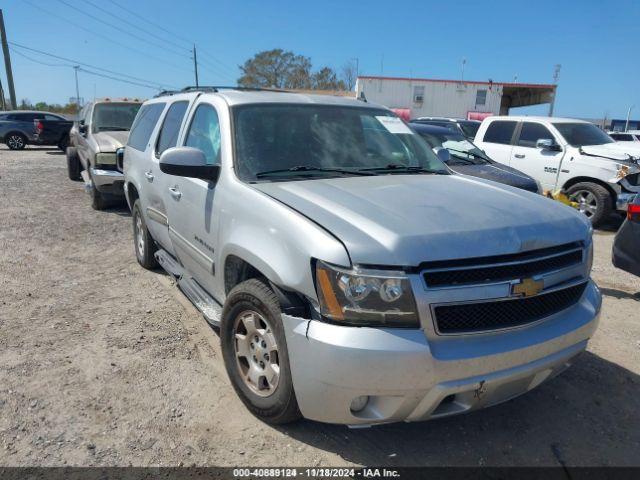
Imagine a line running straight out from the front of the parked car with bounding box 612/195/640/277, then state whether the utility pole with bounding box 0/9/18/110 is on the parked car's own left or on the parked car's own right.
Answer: on the parked car's own left

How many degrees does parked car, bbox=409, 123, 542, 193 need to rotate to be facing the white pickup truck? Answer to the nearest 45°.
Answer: approximately 90° to its left

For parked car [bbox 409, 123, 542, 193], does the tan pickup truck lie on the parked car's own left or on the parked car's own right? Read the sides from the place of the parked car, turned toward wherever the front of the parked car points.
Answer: on the parked car's own right

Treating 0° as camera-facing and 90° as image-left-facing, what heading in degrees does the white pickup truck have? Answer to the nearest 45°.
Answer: approximately 315°

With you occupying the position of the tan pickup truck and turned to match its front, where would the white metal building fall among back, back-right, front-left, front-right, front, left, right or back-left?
left

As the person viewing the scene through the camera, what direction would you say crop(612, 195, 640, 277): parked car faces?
facing away from the viewer and to the right of the viewer

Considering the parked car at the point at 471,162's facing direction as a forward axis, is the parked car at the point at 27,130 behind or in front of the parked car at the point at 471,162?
behind

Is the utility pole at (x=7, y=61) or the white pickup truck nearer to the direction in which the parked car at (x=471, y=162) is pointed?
the white pickup truck

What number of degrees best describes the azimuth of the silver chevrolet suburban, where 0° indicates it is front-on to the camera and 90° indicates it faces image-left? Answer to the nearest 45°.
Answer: approximately 315°
